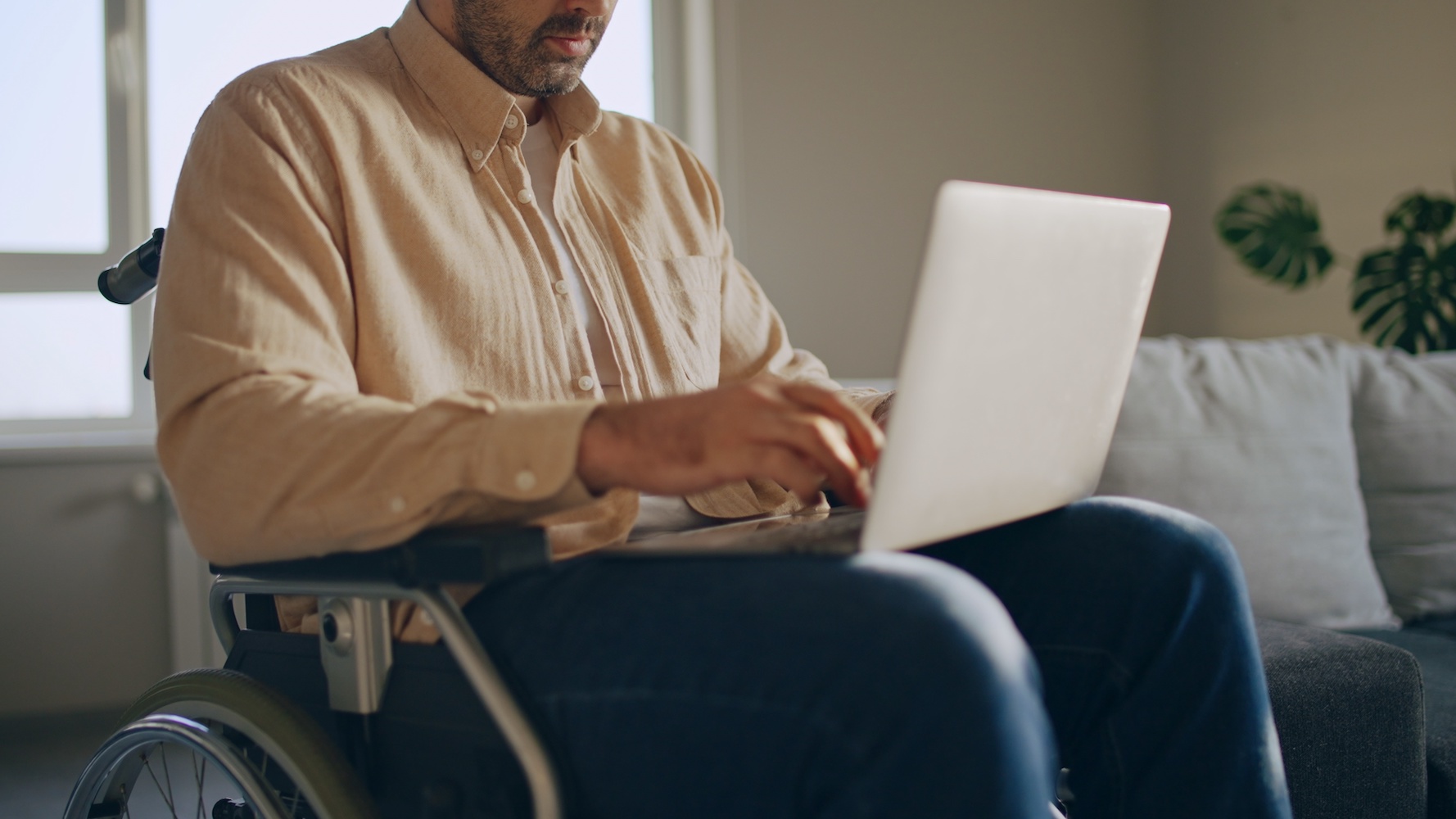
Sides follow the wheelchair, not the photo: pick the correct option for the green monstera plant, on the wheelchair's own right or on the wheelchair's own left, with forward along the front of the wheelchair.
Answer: on the wheelchair's own left

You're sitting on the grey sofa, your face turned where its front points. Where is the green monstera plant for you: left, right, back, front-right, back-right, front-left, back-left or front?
back

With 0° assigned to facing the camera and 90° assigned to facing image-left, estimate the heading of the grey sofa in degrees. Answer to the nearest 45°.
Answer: approximately 0°

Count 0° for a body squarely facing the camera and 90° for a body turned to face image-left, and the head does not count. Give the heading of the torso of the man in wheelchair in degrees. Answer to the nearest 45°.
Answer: approximately 315°

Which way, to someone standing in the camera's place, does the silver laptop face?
facing away from the viewer and to the left of the viewer

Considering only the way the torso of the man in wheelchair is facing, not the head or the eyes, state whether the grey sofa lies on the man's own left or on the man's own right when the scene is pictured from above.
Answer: on the man's own left

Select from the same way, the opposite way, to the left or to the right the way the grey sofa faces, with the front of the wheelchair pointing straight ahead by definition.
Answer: to the right

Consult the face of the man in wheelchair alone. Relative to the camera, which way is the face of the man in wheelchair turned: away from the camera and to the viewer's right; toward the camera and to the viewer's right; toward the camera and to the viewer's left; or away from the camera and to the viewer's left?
toward the camera and to the viewer's right

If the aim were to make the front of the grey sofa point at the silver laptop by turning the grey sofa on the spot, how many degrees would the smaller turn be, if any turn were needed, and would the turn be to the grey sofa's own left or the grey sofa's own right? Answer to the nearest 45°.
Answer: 0° — it already faces it

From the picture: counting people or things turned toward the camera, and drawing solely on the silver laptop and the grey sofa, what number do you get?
1
